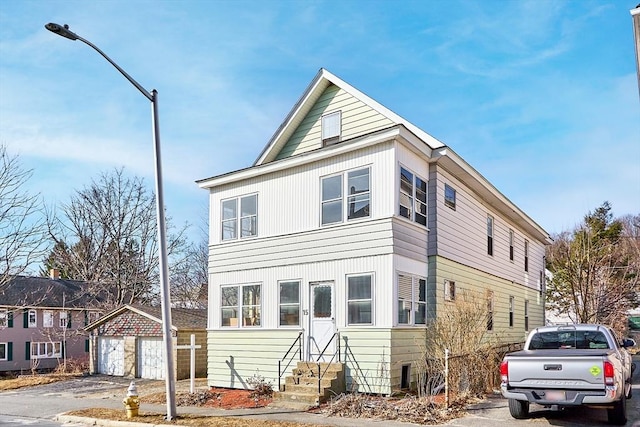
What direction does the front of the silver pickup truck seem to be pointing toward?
away from the camera

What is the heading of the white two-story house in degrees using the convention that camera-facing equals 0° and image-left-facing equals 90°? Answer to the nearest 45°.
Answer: approximately 45°

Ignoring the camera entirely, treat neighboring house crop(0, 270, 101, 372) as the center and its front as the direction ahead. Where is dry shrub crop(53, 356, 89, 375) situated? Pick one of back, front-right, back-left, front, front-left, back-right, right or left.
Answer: front

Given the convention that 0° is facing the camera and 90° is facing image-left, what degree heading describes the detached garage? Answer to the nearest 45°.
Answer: approximately 45°

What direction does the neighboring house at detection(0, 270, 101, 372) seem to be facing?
toward the camera

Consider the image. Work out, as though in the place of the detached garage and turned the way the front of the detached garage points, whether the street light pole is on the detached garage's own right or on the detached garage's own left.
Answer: on the detached garage's own left

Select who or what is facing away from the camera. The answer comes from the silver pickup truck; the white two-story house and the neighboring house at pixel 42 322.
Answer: the silver pickup truck

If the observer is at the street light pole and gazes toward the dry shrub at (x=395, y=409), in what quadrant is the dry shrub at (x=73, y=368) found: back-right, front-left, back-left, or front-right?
back-left

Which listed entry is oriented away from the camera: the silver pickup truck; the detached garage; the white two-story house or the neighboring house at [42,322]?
the silver pickup truck

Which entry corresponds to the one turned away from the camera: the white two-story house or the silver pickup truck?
the silver pickup truck
